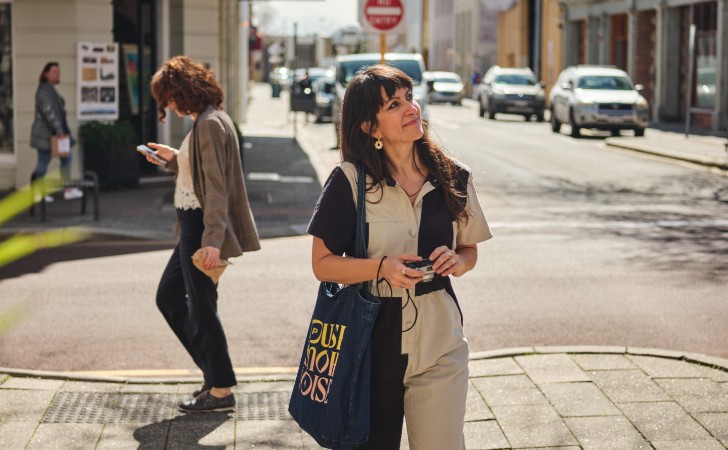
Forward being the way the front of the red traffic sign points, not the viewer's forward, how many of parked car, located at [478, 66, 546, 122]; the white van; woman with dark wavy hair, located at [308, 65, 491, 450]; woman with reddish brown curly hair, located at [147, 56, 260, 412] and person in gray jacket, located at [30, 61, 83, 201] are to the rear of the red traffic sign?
2

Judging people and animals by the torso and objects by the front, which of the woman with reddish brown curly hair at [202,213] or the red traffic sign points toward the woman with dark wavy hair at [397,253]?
the red traffic sign

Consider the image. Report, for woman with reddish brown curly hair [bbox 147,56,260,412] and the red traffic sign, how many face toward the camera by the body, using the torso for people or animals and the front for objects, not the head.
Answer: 1

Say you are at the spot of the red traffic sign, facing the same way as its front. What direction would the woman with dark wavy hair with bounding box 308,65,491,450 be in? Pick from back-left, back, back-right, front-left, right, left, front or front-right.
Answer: front

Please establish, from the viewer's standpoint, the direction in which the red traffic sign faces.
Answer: facing the viewer

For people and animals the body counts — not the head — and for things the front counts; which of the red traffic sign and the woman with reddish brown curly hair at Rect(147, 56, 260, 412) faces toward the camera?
the red traffic sign

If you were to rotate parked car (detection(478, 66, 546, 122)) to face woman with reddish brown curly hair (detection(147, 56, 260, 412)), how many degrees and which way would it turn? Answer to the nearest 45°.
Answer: approximately 45° to its right

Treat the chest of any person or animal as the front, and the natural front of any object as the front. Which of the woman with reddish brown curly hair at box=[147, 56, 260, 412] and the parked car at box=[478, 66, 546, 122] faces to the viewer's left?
the woman with reddish brown curly hair

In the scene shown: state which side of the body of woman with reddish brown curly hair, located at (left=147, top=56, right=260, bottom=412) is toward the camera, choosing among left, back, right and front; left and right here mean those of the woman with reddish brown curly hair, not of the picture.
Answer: left

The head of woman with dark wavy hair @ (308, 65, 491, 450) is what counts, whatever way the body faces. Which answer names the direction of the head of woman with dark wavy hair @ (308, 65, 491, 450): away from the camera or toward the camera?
toward the camera

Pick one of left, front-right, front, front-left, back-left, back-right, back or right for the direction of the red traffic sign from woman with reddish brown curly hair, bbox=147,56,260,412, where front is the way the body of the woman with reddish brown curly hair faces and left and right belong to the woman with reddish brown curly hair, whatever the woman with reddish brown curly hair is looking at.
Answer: right

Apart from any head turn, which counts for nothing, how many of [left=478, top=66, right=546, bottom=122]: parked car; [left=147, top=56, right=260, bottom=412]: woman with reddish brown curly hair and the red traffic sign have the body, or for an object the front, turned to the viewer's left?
1

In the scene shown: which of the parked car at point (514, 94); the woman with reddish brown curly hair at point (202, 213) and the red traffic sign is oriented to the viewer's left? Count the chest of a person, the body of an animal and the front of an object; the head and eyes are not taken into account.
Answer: the woman with reddish brown curly hair

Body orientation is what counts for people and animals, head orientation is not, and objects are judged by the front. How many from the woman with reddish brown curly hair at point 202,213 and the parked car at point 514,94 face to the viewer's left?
1

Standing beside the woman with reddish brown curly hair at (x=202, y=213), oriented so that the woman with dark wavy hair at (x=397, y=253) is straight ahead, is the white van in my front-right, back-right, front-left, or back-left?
back-left

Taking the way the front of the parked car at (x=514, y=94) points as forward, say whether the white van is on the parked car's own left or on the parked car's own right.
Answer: on the parked car's own right
